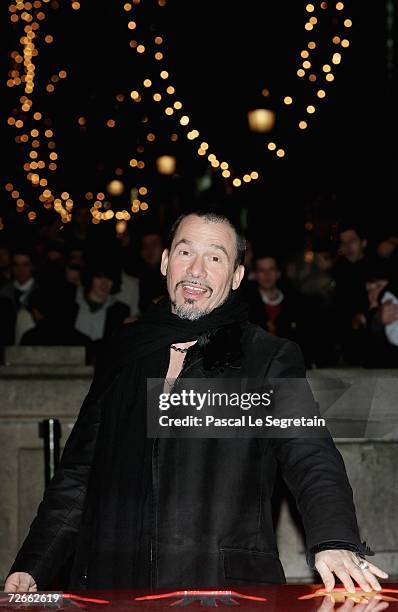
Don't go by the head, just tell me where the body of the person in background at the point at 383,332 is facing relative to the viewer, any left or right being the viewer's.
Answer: facing the viewer and to the left of the viewer

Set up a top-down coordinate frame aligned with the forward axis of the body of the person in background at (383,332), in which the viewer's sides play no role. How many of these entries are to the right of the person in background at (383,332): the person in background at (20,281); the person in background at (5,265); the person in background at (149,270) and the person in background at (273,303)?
4

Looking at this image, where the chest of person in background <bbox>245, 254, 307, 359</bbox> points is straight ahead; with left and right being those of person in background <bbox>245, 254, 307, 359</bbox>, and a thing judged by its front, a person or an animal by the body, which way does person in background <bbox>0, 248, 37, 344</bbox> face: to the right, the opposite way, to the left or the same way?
the same way

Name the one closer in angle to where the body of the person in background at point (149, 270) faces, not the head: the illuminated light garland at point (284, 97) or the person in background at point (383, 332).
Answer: the person in background

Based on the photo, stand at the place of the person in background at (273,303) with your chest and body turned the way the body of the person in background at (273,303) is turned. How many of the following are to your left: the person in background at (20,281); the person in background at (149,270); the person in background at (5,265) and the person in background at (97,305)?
0

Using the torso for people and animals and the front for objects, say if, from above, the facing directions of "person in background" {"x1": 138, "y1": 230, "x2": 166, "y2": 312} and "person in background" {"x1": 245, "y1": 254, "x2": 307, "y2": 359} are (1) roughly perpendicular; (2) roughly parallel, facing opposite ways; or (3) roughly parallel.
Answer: roughly parallel

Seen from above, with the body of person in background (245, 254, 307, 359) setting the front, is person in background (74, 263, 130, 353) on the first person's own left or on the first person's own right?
on the first person's own right

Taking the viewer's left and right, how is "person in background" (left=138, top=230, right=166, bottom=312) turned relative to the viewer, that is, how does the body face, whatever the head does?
facing the viewer

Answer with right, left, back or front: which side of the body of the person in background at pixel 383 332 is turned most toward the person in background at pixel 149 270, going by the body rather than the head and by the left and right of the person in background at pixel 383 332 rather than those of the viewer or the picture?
right

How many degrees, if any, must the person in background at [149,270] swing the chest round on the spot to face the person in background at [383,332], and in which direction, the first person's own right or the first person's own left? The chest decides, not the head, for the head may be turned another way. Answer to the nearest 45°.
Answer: approximately 45° to the first person's own left

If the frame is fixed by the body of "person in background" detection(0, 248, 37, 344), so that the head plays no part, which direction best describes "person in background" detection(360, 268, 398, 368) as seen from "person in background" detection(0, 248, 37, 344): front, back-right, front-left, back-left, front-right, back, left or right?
front-left

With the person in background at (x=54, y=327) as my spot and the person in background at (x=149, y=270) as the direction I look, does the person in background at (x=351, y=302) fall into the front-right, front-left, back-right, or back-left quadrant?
front-right

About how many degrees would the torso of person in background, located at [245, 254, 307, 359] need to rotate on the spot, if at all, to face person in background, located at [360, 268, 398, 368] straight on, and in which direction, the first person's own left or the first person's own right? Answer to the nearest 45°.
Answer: approximately 45° to the first person's own left

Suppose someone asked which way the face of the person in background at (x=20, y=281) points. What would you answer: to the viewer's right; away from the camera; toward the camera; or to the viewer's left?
toward the camera

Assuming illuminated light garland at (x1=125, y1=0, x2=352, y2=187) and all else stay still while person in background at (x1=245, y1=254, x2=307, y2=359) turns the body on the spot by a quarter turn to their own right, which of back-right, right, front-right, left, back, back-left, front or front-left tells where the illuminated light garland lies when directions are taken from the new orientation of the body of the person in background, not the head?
right

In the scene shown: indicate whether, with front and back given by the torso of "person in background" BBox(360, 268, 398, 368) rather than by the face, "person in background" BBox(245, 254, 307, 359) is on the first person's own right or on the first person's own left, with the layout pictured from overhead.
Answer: on the first person's own right

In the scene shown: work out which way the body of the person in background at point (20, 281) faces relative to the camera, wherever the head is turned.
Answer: toward the camera

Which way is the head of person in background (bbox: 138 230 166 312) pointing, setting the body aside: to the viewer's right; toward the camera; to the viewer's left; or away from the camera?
toward the camera
